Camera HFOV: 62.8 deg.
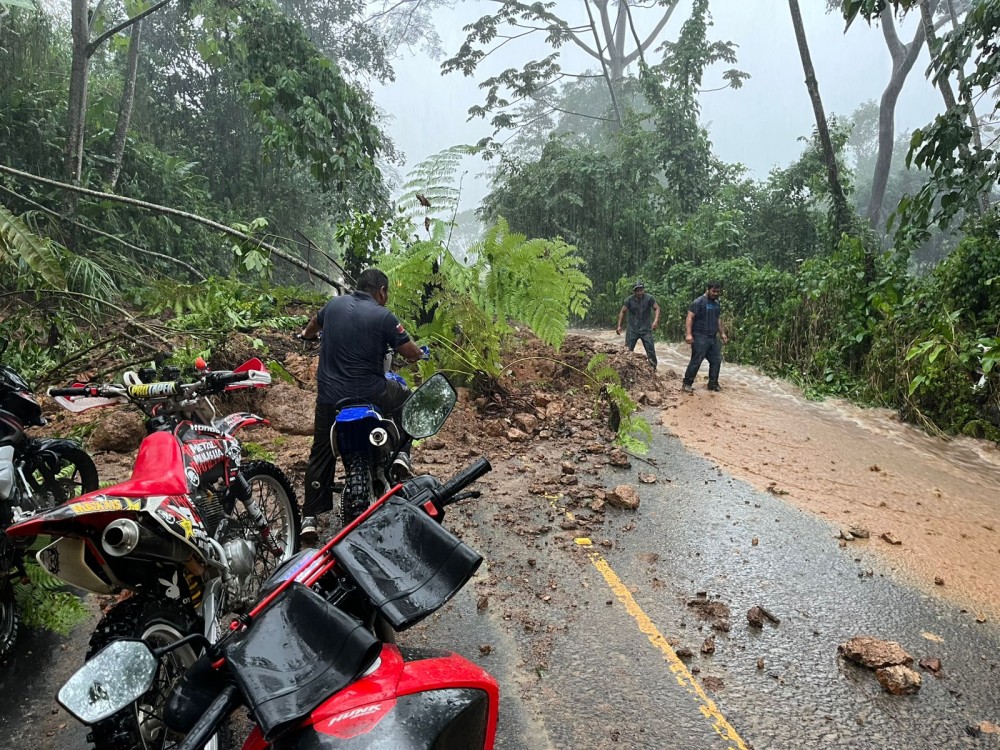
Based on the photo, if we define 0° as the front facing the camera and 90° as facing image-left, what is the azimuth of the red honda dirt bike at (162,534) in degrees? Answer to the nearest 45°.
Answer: approximately 225°

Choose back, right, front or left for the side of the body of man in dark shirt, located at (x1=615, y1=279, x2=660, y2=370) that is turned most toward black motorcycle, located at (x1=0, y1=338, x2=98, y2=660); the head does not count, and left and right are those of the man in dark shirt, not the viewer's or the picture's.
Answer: front

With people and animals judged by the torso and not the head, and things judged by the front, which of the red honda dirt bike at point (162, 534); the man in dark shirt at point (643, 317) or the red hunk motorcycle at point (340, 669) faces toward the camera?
the man in dark shirt

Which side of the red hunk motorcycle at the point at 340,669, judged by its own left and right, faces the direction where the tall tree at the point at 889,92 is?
right

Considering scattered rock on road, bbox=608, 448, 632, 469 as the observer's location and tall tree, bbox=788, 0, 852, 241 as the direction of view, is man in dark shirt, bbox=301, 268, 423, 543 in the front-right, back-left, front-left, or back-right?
back-left

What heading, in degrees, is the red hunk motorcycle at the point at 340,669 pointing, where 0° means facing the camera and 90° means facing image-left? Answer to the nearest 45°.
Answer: approximately 135°

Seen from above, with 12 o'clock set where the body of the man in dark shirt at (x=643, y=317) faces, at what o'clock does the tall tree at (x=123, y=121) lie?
The tall tree is roughly at 3 o'clock from the man in dark shirt.

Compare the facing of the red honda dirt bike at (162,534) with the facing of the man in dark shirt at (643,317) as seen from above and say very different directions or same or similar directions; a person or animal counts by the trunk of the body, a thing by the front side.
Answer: very different directions

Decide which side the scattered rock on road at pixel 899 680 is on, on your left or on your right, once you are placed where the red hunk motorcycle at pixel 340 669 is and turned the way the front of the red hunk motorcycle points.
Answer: on your right

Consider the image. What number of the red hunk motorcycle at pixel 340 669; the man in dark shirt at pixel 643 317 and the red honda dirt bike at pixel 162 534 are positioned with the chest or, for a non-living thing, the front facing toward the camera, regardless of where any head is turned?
1

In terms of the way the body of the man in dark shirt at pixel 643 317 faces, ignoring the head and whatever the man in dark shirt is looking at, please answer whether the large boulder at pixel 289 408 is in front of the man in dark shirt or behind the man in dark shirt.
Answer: in front
